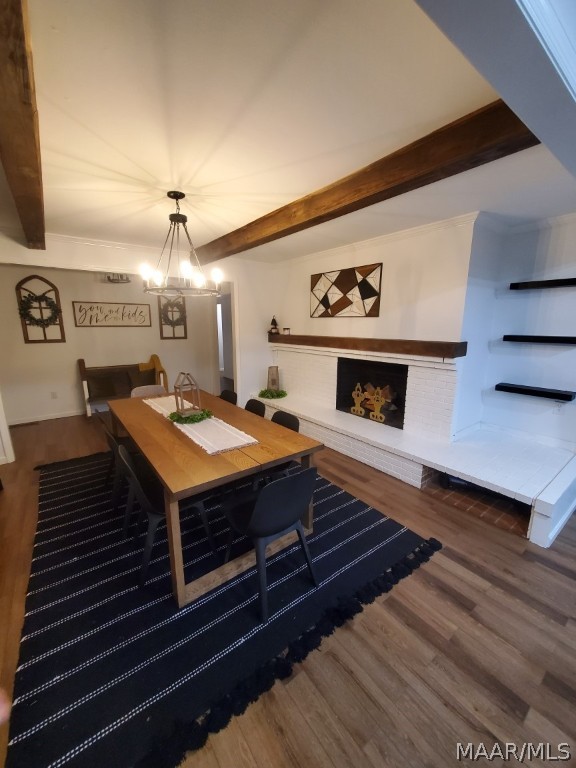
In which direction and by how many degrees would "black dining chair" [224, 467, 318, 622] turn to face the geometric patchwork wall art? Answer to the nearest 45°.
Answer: approximately 45° to its right

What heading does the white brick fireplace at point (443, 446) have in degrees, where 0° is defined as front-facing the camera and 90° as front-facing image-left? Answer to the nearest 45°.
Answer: approximately 45°

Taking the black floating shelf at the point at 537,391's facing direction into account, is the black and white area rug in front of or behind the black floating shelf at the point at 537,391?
in front

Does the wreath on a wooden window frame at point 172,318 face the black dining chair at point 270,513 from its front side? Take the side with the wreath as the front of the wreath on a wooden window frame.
yes

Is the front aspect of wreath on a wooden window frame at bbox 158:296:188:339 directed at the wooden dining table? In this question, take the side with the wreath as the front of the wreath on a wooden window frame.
yes

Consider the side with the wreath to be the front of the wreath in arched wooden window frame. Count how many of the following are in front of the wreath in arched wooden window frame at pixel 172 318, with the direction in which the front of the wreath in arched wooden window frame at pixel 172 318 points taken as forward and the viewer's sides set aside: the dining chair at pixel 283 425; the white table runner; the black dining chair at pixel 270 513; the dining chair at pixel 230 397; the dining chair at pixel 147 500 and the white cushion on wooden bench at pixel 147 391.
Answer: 6

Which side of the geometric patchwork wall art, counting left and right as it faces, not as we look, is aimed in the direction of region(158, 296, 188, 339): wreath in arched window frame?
right

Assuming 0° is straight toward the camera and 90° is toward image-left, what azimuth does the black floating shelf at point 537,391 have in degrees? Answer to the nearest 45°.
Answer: approximately 45°

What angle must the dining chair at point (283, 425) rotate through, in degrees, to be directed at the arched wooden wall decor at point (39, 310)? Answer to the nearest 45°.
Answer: approximately 90° to its right

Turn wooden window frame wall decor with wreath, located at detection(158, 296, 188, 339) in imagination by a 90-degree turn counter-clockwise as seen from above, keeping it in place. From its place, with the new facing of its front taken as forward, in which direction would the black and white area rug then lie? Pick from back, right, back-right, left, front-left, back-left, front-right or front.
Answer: right

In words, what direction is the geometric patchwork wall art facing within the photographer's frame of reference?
facing the viewer and to the left of the viewer

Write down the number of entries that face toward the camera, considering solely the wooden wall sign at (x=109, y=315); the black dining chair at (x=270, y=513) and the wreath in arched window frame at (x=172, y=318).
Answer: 2

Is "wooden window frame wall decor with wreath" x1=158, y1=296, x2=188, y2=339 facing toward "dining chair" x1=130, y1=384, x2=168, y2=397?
yes

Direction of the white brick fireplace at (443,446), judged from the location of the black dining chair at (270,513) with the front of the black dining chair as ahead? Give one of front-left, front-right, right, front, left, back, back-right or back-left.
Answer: right
